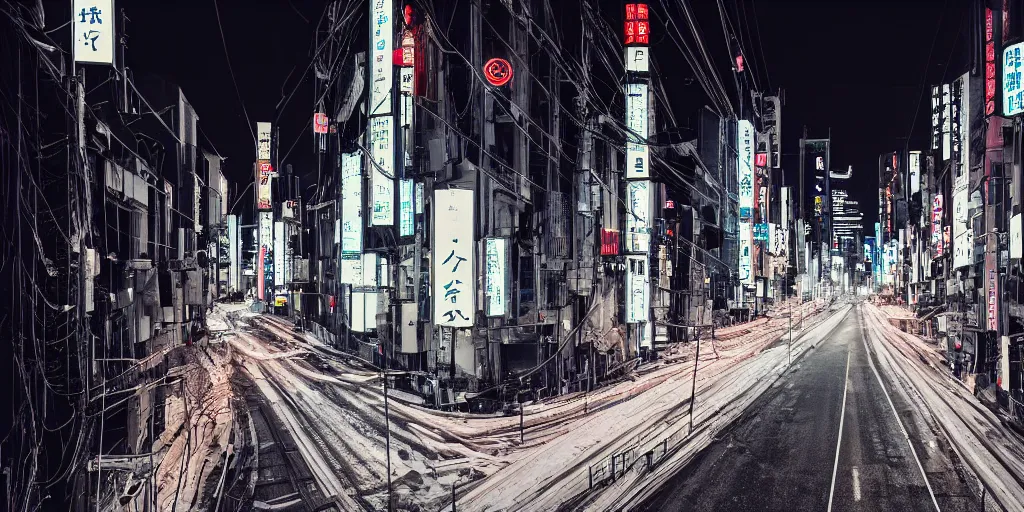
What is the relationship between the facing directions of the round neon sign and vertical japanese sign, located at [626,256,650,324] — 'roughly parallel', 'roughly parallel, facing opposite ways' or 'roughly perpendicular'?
roughly parallel

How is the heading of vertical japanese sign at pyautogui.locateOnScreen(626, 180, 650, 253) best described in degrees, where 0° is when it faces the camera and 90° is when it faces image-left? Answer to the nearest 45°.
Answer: approximately 0°

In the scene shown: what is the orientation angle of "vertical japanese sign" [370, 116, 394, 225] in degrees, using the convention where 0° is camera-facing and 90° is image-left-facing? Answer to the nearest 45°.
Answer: approximately 0°

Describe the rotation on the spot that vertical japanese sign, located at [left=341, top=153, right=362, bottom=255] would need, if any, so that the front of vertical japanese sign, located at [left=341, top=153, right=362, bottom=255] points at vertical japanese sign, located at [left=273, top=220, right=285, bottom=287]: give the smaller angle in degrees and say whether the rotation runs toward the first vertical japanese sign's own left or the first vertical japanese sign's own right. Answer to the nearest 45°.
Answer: approximately 180°

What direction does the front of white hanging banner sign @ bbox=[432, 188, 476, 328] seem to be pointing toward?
toward the camera

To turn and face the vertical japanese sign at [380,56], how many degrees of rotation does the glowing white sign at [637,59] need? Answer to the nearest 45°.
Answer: approximately 45° to its right

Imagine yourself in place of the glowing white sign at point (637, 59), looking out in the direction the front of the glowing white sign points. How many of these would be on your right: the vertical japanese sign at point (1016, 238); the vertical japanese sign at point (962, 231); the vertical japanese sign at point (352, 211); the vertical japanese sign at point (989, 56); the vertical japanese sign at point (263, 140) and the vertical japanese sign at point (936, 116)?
2

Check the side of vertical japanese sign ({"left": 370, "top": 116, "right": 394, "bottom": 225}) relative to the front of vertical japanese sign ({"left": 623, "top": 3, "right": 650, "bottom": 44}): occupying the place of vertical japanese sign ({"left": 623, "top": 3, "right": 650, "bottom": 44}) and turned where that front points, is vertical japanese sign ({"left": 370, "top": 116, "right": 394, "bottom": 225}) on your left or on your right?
on your right

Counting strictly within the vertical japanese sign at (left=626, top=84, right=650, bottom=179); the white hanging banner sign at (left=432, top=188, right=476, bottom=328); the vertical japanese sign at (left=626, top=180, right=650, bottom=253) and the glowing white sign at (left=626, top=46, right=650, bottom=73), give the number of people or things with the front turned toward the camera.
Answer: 4

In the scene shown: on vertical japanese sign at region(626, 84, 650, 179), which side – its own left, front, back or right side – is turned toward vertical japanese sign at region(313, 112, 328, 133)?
right

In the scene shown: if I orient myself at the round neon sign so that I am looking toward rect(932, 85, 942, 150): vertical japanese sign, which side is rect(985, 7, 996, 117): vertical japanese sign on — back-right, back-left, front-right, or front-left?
front-right
